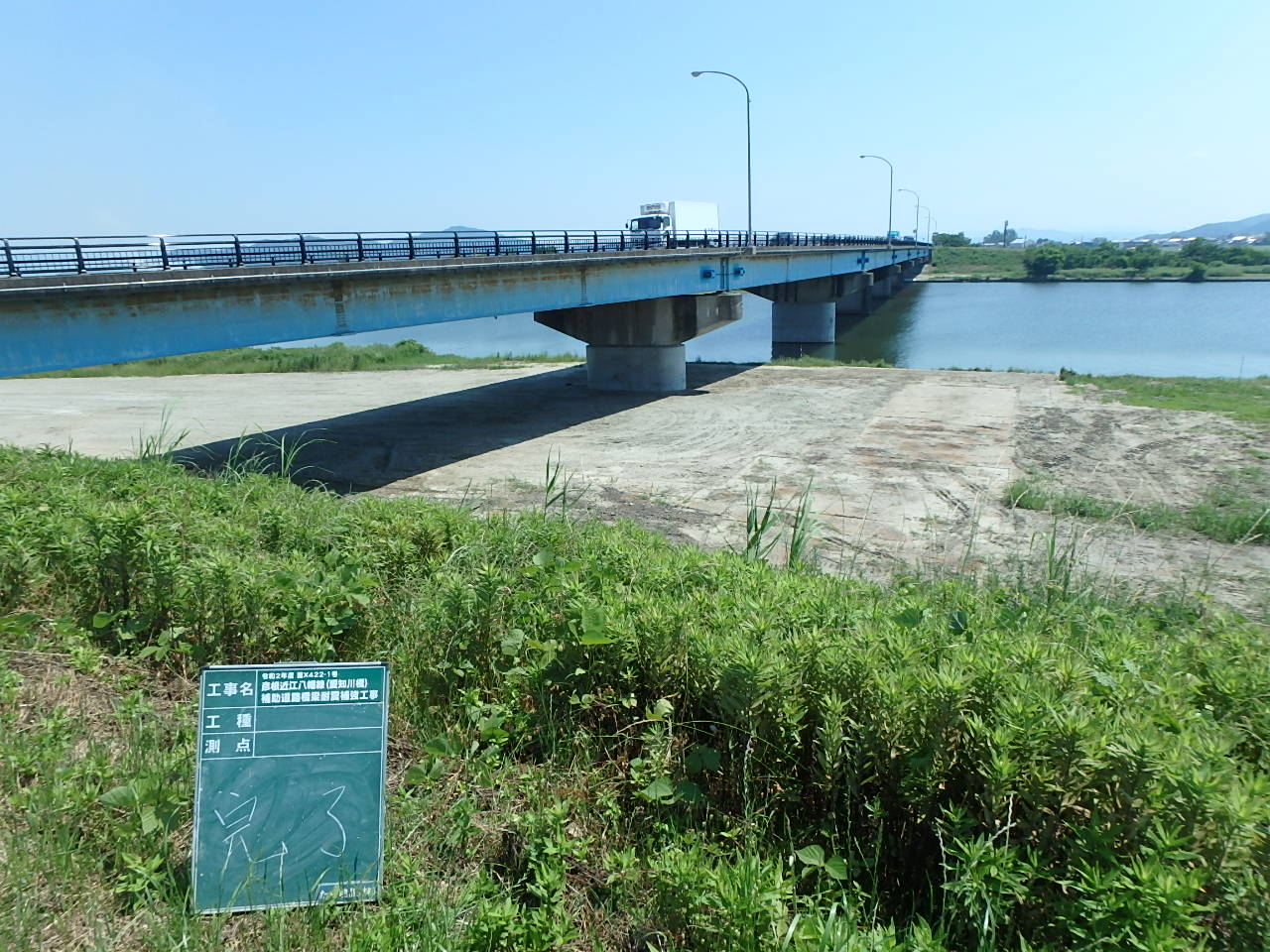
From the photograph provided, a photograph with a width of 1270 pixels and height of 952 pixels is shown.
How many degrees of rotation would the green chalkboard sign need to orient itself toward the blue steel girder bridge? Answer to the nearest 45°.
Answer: approximately 180°

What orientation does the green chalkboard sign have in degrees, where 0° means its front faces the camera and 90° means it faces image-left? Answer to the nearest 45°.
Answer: approximately 0°
